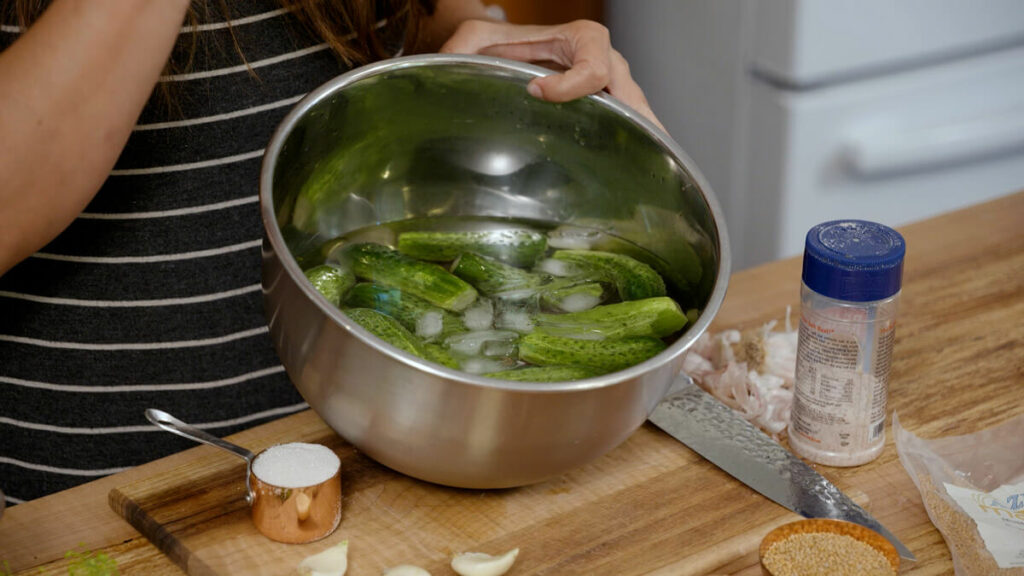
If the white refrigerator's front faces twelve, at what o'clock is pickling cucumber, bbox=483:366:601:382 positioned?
The pickling cucumber is roughly at 2 o'clock from the white refrigerator.

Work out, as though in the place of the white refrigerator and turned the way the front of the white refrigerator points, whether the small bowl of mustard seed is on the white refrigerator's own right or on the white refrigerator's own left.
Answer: on the white refrigerator's own right

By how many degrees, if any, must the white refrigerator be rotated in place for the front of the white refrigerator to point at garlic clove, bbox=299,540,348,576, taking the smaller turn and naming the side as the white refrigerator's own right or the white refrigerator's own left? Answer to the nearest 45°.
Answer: approximately 45° to the white refrigerator's own right

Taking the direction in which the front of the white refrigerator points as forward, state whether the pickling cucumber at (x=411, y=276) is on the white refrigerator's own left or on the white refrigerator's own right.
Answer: on the white refrigerator's own right

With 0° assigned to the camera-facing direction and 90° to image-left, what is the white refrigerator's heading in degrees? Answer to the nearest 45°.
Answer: approximately 315°

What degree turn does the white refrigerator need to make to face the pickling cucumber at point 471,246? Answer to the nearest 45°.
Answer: approximately 45° to its right

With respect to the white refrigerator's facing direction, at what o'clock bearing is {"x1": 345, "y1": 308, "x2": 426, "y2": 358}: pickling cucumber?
The pickling cucumber is roughly at 2 o'clock from the white refrigerator.

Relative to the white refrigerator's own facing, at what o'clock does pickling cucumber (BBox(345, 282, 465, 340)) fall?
The pickling cucumber is roughly at 2 o'clock from the white refrigerator.
